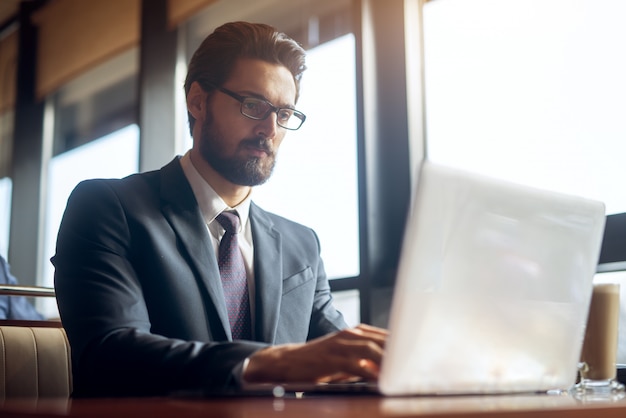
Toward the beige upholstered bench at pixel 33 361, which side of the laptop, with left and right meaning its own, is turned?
front

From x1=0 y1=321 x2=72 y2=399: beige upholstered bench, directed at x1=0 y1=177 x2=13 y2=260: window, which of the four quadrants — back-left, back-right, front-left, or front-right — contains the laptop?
back-right

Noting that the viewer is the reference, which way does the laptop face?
facing away from the viewer and to the left of the viewer

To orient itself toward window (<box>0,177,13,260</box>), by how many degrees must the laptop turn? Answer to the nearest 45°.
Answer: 0° — it already faces it
